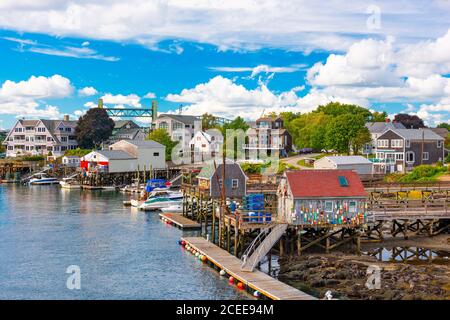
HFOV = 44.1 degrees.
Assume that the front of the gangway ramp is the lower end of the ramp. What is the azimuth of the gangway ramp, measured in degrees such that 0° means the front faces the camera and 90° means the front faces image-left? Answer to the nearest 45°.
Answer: approximately 45°

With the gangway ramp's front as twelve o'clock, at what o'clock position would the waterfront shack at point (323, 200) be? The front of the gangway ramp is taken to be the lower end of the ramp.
The waterfront shack is roughly at 6 o'clock from the gangway ramp.

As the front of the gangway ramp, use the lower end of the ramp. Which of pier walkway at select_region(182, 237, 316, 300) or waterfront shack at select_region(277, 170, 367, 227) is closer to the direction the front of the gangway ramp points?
the pier walkway

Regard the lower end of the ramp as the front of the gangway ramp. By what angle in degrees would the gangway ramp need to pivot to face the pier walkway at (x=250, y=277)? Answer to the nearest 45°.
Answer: approximately 45° to its left
